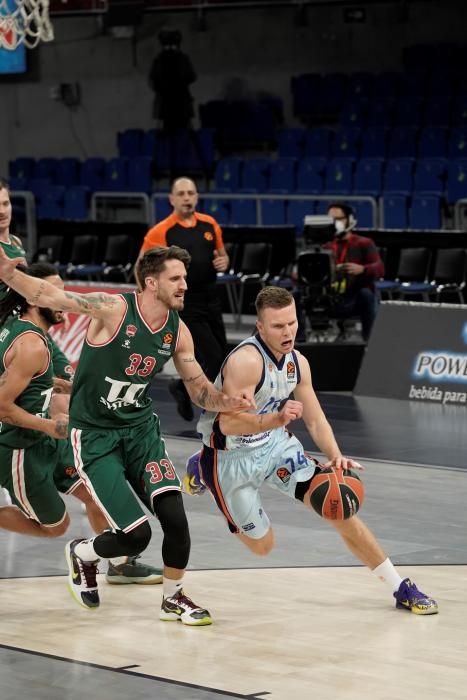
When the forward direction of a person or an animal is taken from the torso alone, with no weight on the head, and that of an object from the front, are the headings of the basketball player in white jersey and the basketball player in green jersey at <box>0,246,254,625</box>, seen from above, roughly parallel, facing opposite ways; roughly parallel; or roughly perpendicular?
roughly parallel

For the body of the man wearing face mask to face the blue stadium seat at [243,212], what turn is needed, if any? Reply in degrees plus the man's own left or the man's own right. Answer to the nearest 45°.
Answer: approximately 135° to the man's own right

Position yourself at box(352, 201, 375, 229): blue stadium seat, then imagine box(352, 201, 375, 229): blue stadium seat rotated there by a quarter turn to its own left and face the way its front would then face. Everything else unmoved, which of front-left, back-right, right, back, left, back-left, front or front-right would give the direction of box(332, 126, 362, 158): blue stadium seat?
left

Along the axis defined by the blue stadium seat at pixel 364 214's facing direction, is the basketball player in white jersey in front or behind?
in front

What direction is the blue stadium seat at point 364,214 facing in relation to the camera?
toward the camera

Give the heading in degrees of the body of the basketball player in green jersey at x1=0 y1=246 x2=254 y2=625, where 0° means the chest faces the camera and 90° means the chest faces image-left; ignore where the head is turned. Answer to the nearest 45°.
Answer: approximately 315°

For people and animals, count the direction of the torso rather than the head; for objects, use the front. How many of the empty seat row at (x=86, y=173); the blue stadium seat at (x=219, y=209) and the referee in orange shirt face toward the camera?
3

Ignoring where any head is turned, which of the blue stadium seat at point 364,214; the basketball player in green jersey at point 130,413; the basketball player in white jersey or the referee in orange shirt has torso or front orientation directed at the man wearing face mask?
the blue stadium seat

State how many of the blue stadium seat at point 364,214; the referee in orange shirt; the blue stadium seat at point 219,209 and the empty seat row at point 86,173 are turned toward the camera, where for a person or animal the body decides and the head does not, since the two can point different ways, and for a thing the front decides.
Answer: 4

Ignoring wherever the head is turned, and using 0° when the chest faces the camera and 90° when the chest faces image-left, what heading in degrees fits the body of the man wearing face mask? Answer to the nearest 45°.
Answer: approximately 45°

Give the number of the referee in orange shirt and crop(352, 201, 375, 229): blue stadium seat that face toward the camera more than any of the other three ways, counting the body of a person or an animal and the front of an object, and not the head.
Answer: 2

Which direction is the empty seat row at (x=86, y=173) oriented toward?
toward the camera

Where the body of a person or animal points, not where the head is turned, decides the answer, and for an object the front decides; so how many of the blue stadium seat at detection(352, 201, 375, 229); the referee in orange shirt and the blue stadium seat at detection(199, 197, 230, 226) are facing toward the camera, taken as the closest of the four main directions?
3

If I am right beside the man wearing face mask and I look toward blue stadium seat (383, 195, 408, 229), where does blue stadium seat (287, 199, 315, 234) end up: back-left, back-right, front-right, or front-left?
front-left

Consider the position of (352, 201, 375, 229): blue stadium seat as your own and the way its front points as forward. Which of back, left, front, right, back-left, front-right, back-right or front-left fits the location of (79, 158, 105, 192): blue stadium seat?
back-right

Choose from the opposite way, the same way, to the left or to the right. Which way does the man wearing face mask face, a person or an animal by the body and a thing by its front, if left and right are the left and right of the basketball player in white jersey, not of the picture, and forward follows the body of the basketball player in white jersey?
to the right

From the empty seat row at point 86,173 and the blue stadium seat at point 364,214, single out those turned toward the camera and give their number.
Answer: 2
